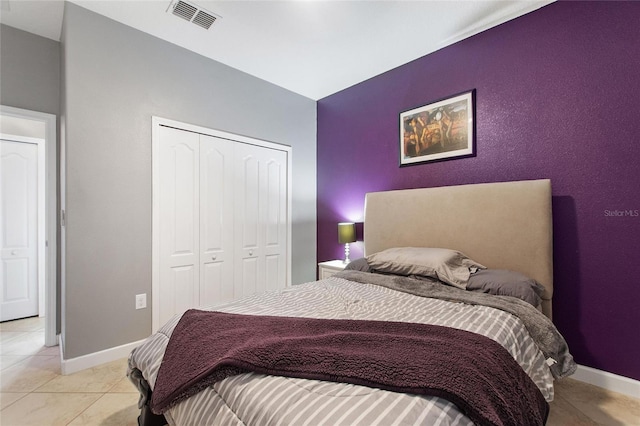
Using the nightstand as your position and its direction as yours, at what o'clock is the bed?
The bed is roughly at 10 o'clock from the nightstand.

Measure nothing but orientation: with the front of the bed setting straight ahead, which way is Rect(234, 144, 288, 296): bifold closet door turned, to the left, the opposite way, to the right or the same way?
to the left

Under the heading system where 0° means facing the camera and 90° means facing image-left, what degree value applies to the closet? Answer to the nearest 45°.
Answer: approximately 315°

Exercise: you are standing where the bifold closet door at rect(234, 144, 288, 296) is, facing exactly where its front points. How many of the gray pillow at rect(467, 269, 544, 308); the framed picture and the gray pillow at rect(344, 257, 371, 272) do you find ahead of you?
3

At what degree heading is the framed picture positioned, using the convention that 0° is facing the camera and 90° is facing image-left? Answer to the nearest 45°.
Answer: approximately 45°

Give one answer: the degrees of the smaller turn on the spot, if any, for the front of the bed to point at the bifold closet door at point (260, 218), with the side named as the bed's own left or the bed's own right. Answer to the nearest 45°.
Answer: approximately 90° to the bed's own right

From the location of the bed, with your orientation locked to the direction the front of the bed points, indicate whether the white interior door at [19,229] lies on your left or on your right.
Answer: on your right

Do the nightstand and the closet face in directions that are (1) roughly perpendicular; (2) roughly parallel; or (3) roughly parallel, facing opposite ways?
roughly perpendicular

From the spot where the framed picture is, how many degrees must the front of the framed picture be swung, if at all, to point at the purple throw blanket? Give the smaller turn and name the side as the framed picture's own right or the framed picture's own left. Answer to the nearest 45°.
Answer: approximately 45° to the framed picture's own left

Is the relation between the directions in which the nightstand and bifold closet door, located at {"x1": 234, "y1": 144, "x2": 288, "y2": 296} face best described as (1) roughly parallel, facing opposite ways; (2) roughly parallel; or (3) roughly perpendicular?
roughly perpendicular

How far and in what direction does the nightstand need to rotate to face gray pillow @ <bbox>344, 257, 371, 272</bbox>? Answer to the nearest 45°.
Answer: approximately 90° to its left

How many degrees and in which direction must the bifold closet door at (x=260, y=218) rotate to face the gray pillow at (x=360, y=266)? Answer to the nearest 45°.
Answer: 0° — it already faces it
